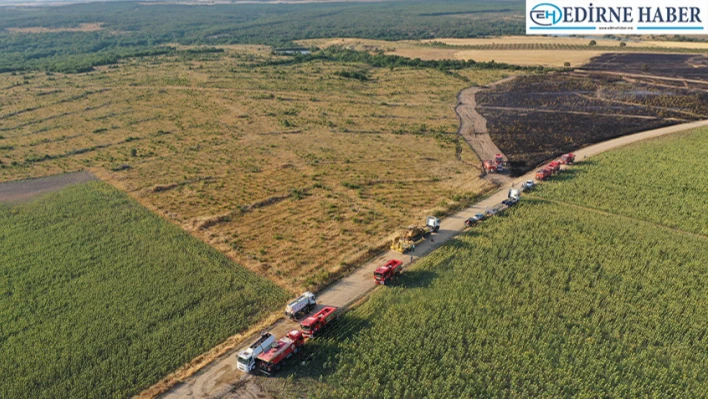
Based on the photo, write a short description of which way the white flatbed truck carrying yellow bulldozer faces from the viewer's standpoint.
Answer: facing away from the viewer and to the right of the viewer
